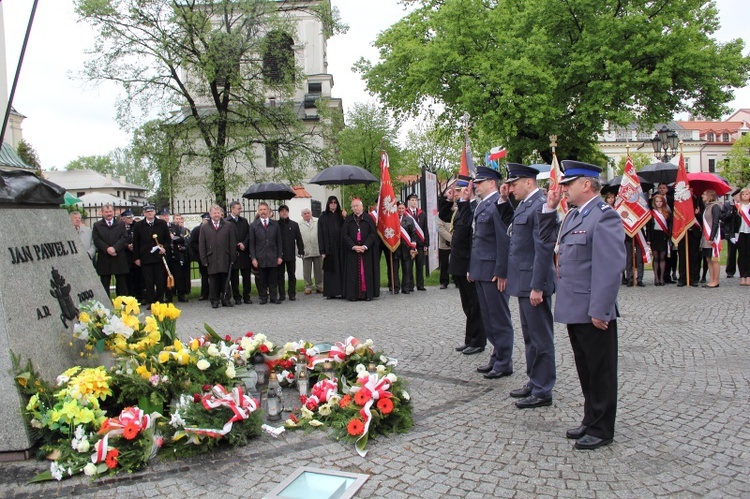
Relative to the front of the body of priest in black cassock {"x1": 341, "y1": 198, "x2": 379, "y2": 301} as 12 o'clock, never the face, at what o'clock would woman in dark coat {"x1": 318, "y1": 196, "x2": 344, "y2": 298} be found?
The woman in dark coat is roughly at 4 o'clock from the priest in black cassock.

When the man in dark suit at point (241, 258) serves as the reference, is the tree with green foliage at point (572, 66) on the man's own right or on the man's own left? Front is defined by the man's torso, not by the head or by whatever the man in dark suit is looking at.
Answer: on the man's own left

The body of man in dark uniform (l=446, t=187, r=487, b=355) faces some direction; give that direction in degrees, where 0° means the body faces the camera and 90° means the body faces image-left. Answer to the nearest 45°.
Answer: approximately 90°

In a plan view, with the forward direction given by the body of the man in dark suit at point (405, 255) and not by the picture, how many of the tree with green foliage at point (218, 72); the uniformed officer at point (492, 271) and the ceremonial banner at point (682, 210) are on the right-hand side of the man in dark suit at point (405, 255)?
1

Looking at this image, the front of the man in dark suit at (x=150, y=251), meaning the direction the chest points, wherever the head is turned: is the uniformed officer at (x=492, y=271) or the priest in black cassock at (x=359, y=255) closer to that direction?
the uniformed officer

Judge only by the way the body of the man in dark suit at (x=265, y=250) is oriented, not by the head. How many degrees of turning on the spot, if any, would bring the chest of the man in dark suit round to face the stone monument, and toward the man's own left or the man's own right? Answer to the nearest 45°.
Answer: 0° — they already face it

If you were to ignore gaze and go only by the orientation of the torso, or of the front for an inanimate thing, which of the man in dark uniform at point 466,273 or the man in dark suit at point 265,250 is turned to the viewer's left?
the man in dark uniform at point 466,273

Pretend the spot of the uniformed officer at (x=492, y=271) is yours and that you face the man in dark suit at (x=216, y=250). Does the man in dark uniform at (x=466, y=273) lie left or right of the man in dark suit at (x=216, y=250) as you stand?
right

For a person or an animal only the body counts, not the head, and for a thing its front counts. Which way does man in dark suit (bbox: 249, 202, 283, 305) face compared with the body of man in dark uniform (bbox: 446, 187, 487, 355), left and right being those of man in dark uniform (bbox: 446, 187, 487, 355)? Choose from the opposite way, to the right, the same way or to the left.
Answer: to the left
